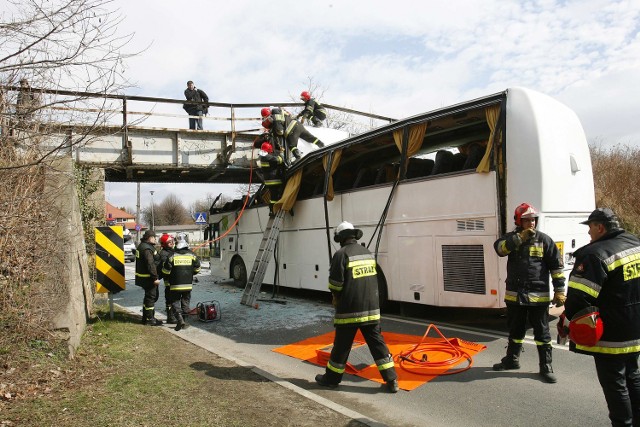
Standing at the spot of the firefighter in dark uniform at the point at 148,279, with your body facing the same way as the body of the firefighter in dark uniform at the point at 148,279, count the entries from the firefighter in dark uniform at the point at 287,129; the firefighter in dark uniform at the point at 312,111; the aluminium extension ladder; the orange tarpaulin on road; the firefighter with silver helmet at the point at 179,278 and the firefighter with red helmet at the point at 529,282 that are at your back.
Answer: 0

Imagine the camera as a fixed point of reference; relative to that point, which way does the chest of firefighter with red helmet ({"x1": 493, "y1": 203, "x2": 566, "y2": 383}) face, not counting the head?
toward the camera

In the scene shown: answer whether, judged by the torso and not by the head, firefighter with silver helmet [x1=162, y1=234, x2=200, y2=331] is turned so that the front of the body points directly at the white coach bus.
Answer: no

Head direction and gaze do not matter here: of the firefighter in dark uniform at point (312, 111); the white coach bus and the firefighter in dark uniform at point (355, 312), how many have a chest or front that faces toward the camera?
0

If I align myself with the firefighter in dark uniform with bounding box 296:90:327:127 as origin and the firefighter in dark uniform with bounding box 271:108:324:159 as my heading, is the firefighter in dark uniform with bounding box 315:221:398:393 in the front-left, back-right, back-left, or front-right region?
front-left

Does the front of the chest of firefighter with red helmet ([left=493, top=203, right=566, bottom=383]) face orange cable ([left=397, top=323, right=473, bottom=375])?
no

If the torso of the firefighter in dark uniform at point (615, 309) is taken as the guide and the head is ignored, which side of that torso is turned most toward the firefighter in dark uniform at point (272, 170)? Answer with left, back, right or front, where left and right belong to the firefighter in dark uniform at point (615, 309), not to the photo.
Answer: front

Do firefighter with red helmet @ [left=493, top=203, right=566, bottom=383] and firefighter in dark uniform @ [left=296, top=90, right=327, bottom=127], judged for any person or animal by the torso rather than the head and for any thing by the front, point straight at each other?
no

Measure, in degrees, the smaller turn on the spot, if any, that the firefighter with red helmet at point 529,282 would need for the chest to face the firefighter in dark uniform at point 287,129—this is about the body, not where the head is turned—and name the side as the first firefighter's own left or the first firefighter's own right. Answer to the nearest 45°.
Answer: approximately 135° to the first firefighter's own right
